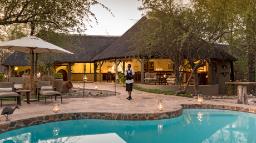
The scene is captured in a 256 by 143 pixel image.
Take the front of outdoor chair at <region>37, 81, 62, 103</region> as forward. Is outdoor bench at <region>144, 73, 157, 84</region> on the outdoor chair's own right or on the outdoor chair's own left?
on the outdoor chair's own left

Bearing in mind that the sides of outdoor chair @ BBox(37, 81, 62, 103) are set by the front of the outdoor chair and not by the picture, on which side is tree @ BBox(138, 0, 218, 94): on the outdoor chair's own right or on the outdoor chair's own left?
on the outdoor chair's own left

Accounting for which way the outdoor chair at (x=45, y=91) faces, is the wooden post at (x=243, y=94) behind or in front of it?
in front

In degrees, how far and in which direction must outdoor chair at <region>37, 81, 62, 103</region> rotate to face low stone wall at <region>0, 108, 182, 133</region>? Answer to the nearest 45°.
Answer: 0° — it already faces it

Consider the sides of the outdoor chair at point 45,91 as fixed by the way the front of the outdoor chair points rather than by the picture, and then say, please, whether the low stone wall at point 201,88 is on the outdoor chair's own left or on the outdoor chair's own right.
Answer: on the outdoor chair's own left

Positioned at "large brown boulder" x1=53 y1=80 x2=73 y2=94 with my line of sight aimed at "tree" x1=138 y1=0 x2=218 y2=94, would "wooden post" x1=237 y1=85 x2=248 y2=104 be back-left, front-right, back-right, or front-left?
front-right

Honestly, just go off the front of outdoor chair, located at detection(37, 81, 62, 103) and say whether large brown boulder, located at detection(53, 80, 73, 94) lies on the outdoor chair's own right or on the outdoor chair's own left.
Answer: on the outdoor chair's own left

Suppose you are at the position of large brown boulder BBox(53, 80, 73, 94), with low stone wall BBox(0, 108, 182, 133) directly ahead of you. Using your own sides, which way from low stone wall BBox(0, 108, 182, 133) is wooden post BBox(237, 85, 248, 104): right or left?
left

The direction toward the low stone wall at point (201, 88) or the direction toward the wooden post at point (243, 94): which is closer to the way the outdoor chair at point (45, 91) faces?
the wooden post

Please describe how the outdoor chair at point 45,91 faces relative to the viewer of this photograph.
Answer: facing the viewer and to the right of the viewer
